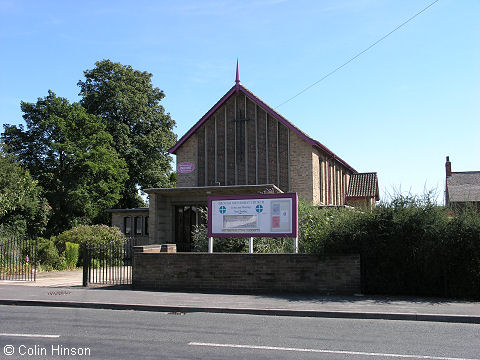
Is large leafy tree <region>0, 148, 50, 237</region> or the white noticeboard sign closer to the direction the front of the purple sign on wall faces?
the white noticeboard sign

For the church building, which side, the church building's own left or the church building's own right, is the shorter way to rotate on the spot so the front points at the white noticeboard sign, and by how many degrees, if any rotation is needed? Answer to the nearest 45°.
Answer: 0° — it already faces it

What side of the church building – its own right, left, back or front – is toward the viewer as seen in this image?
front

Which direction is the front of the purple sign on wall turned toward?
toward the camera

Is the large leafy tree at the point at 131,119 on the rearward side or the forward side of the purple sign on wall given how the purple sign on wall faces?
on the rearward side

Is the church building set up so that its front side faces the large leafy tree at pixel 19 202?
no

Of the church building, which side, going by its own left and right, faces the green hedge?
front

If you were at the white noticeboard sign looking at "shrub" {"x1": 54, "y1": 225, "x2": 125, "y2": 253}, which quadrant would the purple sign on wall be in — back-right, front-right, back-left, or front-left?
front-right

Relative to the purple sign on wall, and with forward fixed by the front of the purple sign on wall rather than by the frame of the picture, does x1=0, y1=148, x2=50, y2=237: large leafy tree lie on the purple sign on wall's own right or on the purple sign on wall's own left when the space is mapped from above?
on the purple sign on wall's own right

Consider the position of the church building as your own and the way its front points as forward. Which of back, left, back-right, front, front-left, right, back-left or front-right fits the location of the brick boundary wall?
front

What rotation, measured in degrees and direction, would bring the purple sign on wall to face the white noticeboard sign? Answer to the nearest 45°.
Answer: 0° — it already faces it
